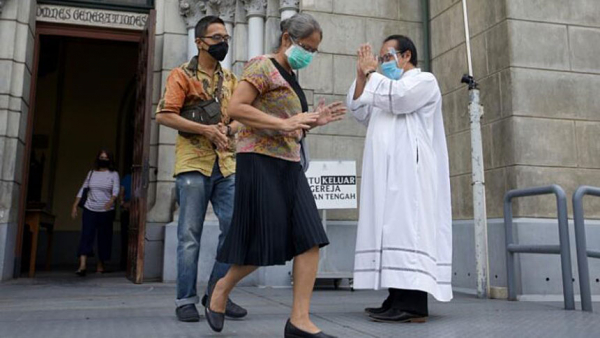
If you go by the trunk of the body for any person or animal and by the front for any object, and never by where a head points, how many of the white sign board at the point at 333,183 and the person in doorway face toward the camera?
2

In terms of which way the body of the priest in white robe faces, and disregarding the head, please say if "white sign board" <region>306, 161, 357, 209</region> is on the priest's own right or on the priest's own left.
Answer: on the priest's own right

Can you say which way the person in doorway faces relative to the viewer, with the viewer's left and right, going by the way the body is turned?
facing the viewer

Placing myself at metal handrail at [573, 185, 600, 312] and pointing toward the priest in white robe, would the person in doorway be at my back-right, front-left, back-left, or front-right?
front-right

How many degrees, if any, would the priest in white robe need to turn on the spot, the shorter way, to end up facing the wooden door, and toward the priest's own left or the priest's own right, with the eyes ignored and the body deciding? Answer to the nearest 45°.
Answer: approximately 45° to the priest's own right

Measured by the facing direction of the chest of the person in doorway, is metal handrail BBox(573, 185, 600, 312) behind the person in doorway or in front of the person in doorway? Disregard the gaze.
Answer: in front

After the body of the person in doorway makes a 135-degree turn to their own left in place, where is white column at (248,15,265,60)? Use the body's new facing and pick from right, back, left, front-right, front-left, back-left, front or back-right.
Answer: right

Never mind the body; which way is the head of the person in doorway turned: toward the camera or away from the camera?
toward the camera

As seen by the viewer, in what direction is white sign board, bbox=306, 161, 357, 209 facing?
toward the camera

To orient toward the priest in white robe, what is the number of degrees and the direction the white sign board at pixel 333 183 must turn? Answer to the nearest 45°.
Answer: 0° — it already faces them

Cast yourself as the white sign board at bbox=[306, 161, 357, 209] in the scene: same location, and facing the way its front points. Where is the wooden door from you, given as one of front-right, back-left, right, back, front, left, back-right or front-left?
right

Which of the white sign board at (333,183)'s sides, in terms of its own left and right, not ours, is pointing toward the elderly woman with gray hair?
front

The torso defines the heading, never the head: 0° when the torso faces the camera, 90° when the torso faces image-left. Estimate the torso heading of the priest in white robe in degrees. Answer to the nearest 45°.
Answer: approximately 90°
